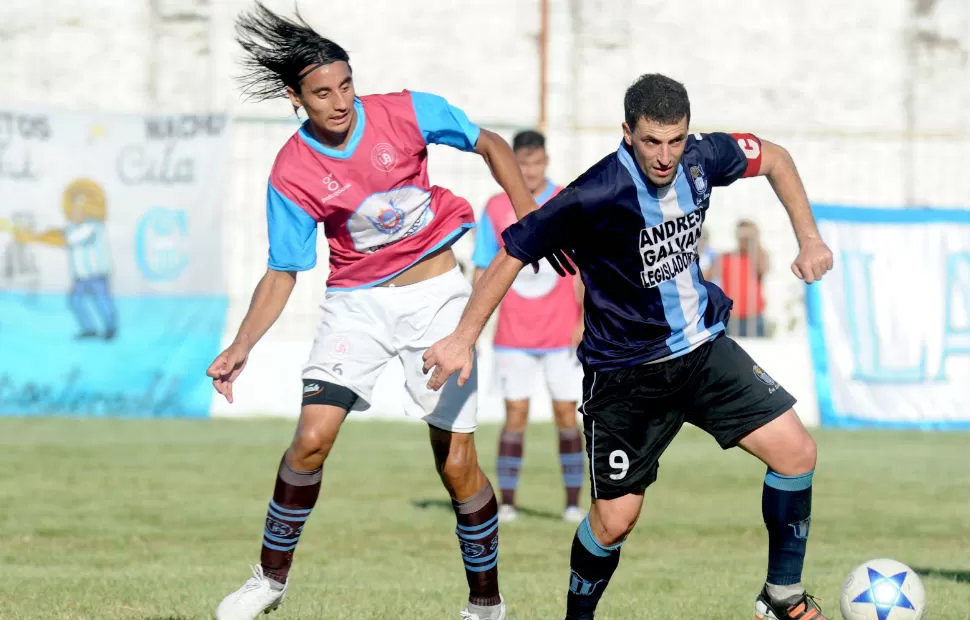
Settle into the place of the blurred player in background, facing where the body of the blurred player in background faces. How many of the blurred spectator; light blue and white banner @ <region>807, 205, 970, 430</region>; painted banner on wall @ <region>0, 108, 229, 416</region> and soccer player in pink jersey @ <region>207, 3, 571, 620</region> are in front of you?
1

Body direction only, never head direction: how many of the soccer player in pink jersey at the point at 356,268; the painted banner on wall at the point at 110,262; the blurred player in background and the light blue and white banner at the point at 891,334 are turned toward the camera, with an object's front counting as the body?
4

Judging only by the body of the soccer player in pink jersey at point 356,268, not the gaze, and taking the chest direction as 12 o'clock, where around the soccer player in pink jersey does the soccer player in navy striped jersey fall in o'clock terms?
The soccer player in navy striped jersey is roughly at 10 o'clock from the soccer player in pink jersey.

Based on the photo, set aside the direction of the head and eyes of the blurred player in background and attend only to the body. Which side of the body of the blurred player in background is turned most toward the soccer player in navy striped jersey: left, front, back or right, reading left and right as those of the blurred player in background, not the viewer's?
front

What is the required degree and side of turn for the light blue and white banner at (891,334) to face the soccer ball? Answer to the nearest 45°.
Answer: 0° — it already faces it

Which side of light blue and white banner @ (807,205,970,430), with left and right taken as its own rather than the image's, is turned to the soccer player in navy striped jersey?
front

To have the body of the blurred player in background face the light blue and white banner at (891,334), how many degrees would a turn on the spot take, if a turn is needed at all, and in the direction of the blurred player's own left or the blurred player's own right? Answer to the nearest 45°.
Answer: approximately 135° to the blurred player's own left

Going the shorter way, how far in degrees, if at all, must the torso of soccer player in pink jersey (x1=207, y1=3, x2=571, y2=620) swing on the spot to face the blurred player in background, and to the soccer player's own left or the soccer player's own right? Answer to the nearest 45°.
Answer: approximately 180°

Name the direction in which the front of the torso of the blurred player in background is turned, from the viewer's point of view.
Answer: toward the camera

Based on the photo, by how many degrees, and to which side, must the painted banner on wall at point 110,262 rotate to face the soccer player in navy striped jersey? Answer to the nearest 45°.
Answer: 0° — it already faces them

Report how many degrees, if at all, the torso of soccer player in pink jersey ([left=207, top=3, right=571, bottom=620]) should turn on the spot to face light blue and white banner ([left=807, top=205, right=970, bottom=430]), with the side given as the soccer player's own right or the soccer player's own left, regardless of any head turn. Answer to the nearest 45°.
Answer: approximately 135° to the soccer player's own left

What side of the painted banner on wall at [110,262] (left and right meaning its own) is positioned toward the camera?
front

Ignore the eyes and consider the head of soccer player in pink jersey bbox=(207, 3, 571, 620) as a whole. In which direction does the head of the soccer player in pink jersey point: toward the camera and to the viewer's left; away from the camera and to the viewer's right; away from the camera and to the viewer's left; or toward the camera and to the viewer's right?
toward the camera and to the viewer's right

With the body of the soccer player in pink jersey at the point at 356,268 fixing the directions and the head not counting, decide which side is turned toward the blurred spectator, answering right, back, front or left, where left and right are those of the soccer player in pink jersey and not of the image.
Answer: back

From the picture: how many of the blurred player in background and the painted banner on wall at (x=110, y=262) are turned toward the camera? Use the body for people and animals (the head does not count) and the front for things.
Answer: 2
